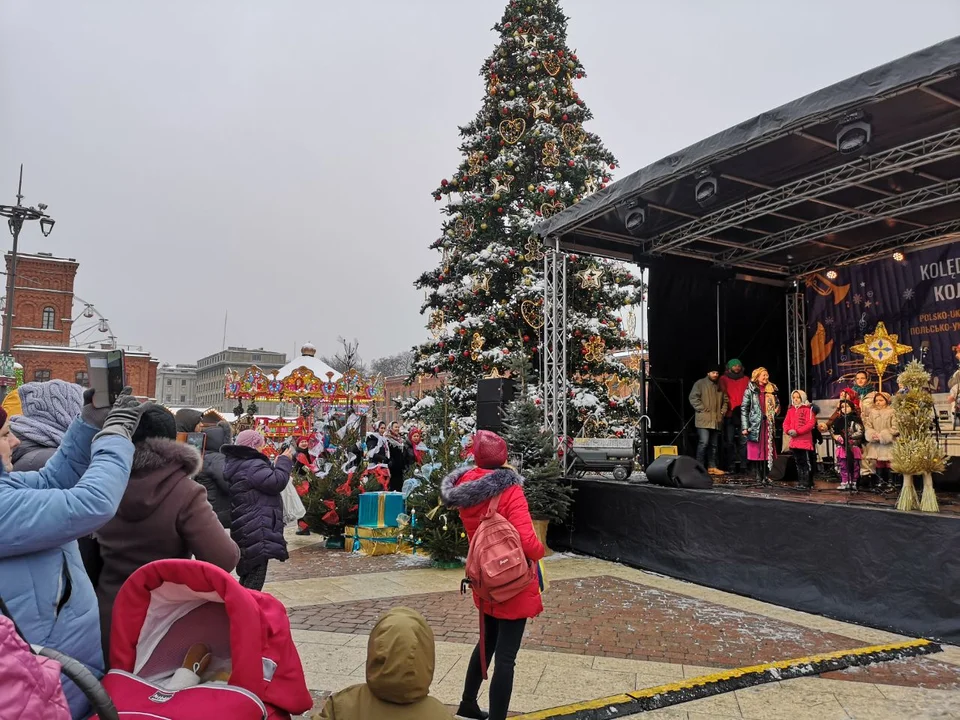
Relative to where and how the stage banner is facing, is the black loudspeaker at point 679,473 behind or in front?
in front

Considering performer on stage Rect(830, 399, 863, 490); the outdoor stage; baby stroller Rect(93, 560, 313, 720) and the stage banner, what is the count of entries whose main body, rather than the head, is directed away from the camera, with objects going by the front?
0

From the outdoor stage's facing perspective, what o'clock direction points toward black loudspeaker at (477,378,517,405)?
The black loudspeaker is roughly at 2 o'clock from the outdoor stage.

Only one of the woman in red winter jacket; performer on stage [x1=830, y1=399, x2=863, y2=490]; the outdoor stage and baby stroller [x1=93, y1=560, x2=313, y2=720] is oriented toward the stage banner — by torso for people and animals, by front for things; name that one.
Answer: the woman in red winter jacket

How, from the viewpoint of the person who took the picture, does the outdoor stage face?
facing the viewer and to the left of the viewer

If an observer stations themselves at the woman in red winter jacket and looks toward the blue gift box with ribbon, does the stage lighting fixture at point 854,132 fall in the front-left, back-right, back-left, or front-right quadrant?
front-right

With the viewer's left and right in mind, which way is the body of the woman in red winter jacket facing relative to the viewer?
facing away from the viewer and to the right of the viewer

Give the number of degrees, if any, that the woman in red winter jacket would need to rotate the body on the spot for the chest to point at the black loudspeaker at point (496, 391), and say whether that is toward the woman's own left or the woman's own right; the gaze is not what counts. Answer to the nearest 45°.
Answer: approximately 45° to the woman's own left

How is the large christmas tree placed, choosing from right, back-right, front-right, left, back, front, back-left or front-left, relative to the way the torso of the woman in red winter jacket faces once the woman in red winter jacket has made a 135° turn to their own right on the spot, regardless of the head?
back

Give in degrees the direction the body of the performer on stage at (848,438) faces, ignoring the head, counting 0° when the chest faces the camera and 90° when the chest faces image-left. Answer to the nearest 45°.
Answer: approximately 45°

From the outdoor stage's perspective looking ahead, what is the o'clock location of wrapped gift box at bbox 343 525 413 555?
The wrapped gift box is roughly at 2 o'clock from the outdoor stage.

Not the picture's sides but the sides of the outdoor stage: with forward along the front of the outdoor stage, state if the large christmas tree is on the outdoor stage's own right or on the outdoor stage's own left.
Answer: on the outdoor stage's own right

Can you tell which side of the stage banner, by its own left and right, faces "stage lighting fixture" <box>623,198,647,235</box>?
front

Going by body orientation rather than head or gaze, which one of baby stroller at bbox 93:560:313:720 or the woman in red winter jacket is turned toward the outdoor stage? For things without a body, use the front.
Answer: the woman in red winter jacket

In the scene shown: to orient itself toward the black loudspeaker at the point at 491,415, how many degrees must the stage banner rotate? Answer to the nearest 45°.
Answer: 0° — it already faces it
